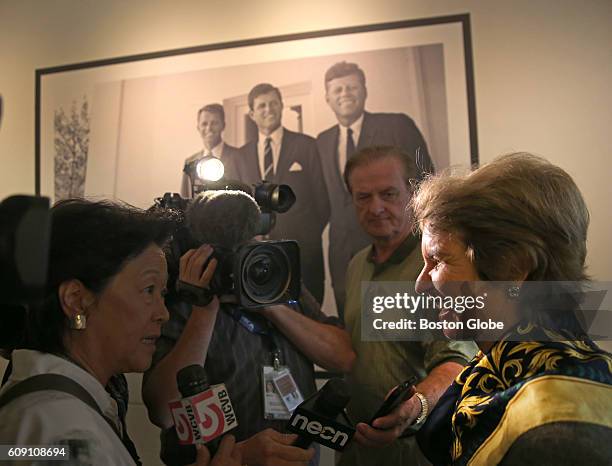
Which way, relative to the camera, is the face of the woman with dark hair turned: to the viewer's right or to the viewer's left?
to the viewer's right

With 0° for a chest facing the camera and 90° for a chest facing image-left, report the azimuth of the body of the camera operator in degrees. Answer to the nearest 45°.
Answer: approximately 315°

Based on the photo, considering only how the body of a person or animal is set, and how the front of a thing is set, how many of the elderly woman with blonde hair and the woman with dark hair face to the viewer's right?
1

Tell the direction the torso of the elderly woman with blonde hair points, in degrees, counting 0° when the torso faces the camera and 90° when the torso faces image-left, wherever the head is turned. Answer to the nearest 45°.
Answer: approximately 90°

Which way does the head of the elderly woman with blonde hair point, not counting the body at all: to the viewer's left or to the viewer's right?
to the viewer's left

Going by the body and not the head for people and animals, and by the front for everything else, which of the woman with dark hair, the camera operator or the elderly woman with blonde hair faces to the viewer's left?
the elderly woman with blonde hair

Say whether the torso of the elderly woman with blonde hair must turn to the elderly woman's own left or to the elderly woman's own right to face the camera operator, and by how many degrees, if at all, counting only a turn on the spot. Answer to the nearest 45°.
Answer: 0° — they already face them

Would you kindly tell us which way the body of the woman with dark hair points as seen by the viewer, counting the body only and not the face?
to the viewer's right
